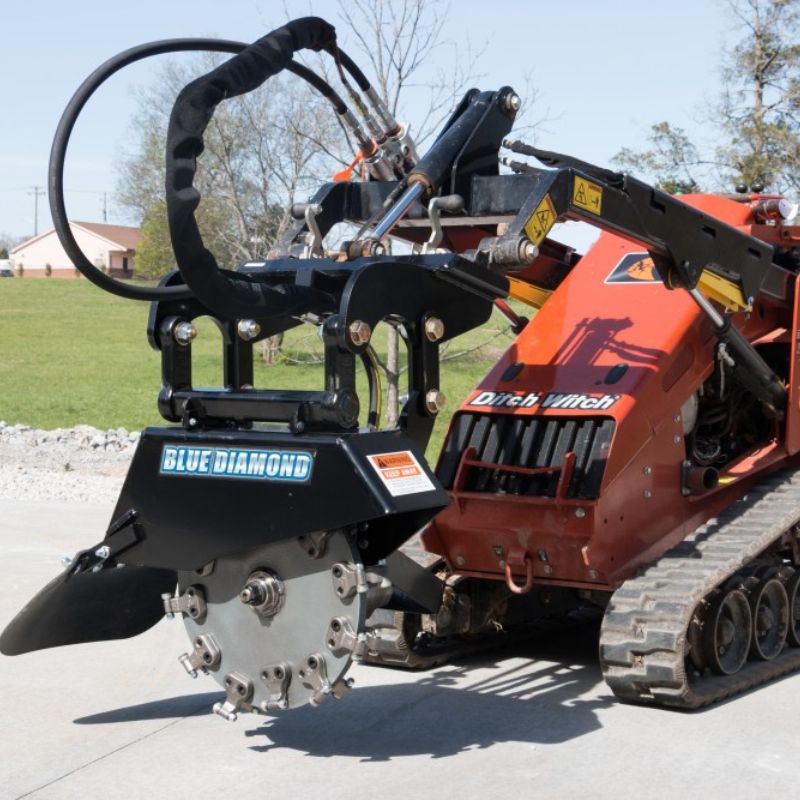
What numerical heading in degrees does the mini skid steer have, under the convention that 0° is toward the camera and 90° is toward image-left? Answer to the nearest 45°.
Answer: approximately 45°
